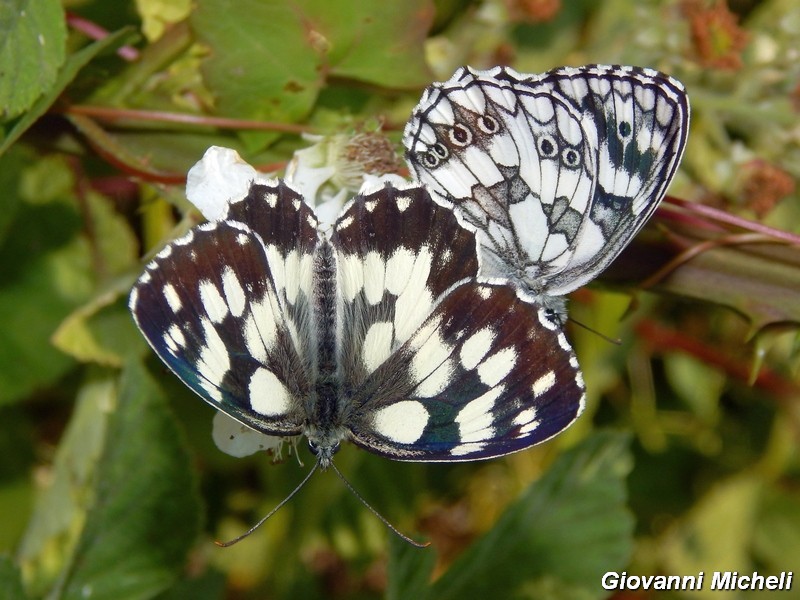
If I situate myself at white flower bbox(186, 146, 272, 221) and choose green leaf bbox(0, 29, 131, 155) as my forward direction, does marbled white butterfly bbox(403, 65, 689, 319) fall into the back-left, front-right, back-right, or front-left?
back-right

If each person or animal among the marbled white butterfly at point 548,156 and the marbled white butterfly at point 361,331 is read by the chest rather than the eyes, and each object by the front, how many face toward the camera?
1

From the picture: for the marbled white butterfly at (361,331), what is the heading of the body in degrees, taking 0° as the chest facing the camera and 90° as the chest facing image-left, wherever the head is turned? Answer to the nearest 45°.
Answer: approximately 0°

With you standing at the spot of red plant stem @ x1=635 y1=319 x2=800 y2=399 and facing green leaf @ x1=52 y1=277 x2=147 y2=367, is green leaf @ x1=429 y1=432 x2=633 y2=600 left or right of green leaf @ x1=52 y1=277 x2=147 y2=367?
left

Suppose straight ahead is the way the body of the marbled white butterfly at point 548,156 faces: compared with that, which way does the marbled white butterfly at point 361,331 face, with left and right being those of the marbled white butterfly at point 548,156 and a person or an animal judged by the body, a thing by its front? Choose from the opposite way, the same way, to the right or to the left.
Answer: to the right

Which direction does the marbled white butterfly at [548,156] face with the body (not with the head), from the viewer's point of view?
to the viewer's right
